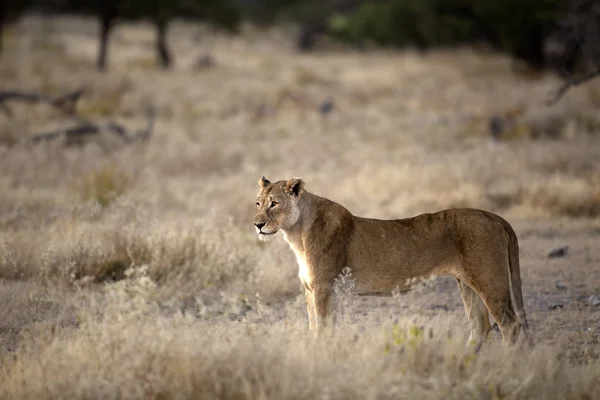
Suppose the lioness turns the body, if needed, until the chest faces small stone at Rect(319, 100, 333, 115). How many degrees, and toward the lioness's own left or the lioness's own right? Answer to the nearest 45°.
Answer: approximately 90° to the lioness's own right

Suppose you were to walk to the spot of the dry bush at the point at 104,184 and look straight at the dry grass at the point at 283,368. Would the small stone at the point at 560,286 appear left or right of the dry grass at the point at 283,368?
left

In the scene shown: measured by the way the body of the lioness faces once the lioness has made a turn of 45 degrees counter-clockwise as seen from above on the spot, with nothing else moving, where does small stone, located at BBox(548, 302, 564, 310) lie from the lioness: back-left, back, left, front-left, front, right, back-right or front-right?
back

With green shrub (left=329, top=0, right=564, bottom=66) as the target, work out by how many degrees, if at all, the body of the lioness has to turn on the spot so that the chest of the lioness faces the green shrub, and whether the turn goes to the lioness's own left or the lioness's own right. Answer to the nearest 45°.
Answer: approximately 90° to the lioness's own right

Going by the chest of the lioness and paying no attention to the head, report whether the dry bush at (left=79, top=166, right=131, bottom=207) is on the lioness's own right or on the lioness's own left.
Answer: on the lioness's own right

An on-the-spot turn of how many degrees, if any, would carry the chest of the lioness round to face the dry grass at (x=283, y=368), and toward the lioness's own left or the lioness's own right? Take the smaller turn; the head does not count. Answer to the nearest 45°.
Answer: approximately 45° to the lioness's own left

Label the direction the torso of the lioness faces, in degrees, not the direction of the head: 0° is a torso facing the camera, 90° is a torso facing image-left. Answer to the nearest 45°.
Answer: approximately 90°

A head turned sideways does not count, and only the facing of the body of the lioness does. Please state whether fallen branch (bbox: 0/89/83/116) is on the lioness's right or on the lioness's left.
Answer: on the lioness's right

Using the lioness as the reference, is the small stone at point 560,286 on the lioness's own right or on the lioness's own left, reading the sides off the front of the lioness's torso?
on the lioness's own right
